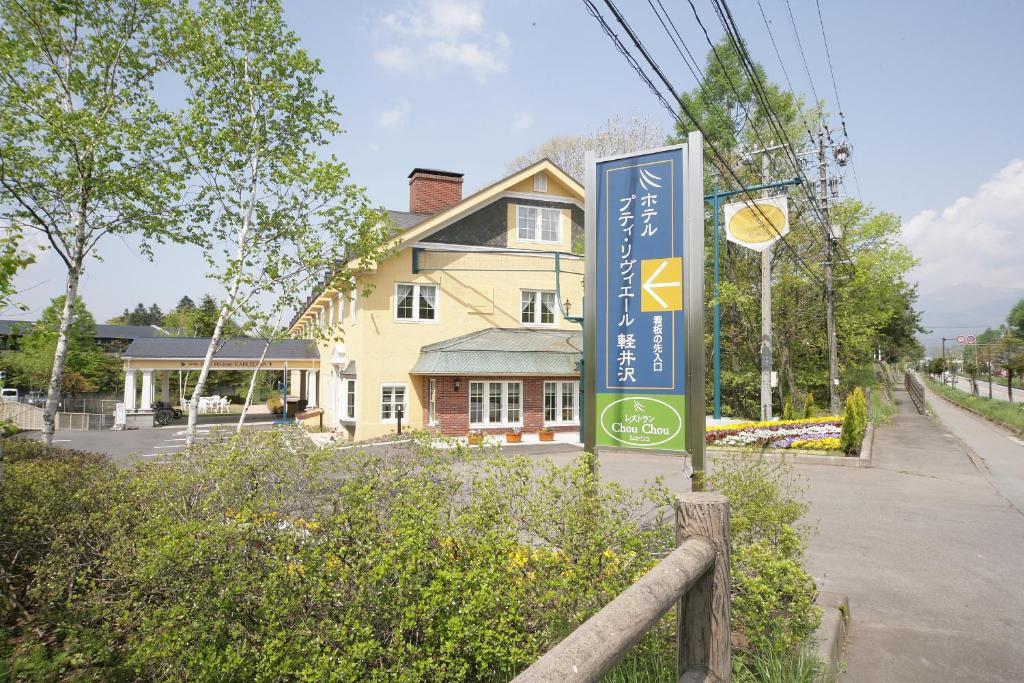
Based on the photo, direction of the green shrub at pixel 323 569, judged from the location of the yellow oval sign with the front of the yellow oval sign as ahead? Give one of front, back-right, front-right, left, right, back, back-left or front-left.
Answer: front

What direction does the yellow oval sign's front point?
toward the camera

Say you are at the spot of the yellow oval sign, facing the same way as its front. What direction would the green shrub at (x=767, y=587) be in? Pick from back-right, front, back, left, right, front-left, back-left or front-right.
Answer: front

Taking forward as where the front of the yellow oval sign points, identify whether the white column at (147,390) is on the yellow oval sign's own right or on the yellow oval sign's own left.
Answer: on the yellow oval sign's own right

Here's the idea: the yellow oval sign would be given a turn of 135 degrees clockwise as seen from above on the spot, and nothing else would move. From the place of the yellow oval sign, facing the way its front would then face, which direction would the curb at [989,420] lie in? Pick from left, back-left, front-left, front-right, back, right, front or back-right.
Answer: right

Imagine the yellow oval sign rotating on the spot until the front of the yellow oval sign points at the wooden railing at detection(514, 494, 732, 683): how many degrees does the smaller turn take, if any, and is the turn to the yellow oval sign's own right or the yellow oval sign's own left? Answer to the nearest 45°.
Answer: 0° — it already faces it

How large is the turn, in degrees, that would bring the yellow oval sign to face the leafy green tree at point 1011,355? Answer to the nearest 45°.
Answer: approximately 135° to its left

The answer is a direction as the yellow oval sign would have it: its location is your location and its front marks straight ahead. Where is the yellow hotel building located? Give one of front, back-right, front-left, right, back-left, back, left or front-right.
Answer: right

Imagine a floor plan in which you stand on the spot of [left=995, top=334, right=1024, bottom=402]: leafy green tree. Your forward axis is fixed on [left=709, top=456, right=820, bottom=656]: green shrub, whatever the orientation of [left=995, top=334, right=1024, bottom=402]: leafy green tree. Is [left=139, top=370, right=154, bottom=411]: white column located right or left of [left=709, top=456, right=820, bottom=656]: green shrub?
right

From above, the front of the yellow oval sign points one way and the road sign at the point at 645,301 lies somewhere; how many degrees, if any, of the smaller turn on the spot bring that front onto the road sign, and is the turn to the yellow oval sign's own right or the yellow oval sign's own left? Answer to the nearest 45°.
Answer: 0° — it already faces it

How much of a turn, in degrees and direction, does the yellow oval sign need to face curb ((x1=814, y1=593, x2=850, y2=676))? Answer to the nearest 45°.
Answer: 0° — it already faces it

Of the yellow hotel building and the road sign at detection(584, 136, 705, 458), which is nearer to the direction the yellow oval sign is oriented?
the road sign

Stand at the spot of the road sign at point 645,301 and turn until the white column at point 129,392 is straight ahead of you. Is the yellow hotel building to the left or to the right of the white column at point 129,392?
right

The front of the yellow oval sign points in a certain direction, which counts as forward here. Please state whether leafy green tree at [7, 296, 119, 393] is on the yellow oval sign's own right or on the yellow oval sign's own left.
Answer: on the yellow oval sign's own right
